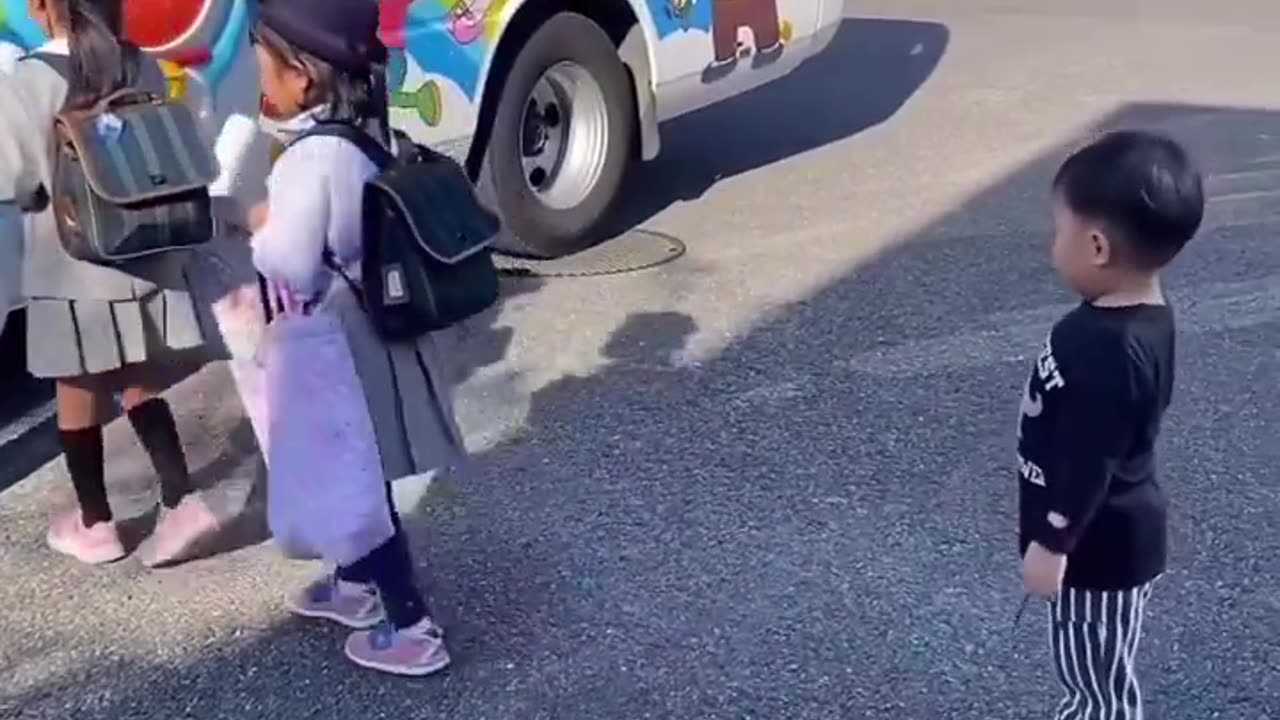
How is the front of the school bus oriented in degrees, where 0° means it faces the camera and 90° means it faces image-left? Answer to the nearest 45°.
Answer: approximately 45°

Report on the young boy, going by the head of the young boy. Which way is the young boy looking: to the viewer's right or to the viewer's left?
to the viewer's left

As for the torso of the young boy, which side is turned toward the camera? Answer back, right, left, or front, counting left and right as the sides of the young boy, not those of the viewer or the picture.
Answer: left

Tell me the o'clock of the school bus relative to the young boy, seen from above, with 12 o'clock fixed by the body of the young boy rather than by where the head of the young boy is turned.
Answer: The school bus is roughly at 2 o'clock from the young boy.

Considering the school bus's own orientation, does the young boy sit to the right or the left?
on its left
